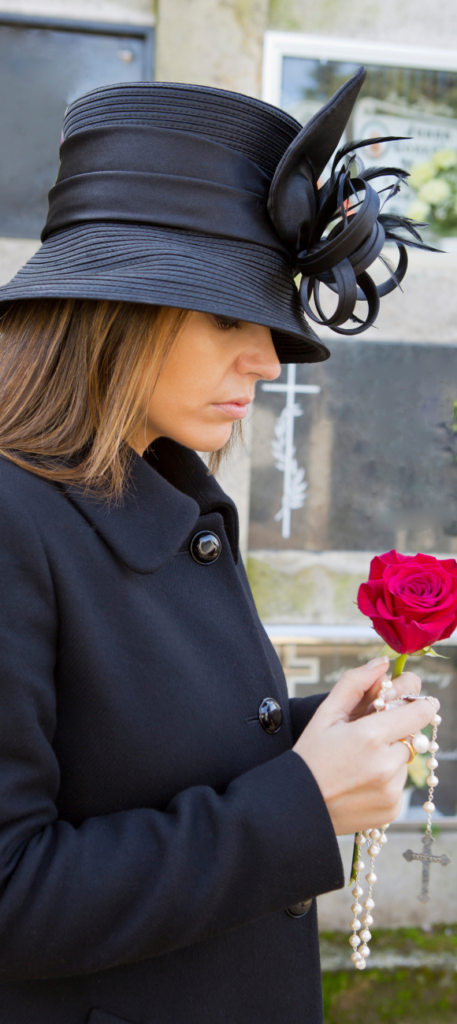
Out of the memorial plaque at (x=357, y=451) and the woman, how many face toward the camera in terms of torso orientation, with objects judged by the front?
1

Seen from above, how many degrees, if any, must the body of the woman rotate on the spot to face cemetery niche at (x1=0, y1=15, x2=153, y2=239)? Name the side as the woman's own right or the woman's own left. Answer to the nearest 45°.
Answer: approximately 90° to the woman's own left

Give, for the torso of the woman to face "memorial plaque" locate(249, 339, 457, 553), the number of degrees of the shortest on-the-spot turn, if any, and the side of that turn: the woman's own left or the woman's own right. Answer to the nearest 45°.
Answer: approximately 90° to the woman's own left

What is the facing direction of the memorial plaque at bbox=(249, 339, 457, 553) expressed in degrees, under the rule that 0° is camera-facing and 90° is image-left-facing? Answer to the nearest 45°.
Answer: approximately 0°

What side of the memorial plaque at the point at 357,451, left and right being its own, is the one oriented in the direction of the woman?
front

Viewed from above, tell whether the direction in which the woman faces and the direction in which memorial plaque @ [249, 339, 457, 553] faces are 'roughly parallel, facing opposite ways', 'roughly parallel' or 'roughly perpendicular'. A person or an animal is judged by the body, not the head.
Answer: roughly perpendicular

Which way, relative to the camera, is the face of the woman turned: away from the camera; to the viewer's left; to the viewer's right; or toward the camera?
to the viewer's right

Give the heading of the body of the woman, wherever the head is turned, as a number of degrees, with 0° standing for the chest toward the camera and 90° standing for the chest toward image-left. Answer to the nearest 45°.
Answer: approximately 270°

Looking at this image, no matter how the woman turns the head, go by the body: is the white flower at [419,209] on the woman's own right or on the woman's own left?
on the woman's own left
